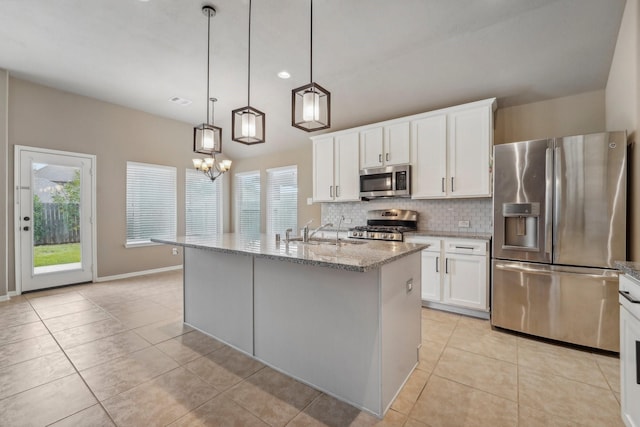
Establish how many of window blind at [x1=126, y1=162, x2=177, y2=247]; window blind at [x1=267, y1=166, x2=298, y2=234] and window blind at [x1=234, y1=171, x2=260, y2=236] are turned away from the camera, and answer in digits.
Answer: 0

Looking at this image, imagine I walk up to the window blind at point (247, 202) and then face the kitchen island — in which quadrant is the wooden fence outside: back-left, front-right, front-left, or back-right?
back-right

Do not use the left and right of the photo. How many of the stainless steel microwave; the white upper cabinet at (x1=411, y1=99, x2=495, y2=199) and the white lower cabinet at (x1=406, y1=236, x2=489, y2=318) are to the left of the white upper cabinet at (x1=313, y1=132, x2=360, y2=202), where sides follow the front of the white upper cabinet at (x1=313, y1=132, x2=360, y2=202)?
3

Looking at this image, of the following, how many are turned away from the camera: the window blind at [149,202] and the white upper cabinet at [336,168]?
0

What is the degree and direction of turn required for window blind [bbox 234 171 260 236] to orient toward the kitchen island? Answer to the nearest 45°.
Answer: approximately 45° to its left

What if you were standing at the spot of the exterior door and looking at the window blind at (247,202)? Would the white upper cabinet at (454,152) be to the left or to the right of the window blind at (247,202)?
right

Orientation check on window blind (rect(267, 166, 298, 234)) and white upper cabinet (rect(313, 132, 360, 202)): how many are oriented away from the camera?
0

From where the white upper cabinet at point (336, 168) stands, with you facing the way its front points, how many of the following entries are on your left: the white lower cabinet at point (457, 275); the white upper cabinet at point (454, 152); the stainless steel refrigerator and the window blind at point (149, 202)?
3

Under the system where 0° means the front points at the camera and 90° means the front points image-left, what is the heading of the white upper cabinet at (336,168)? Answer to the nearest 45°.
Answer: approximately 45°

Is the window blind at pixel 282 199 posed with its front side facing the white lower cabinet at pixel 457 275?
no

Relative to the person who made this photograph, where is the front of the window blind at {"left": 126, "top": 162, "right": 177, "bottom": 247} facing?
facing the viewer and to the right of the viewer

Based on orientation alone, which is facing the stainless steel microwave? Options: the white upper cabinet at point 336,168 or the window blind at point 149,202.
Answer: the window blind

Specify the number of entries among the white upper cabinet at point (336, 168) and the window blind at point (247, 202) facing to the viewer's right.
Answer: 0

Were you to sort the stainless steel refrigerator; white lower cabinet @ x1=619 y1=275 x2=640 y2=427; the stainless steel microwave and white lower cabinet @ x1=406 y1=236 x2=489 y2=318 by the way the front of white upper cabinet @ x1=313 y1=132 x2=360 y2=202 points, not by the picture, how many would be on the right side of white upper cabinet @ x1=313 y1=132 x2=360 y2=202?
0

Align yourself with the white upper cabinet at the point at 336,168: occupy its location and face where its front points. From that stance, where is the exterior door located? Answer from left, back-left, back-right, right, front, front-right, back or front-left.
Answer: front-right

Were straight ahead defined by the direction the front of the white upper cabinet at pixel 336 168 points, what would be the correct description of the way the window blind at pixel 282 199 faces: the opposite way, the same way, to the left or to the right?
the same way

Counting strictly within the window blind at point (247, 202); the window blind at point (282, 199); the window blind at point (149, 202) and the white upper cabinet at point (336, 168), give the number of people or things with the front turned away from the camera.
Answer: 0

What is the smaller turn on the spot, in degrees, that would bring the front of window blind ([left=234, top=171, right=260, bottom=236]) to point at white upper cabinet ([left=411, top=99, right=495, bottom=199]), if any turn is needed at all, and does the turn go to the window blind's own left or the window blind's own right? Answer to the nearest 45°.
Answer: approximately 90° to the window blind's own left

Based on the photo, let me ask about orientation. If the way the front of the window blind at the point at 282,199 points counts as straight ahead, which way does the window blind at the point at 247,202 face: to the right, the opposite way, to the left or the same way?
the same way

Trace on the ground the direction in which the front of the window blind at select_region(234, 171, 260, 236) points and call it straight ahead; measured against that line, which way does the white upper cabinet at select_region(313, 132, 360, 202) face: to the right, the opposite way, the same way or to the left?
the same way
